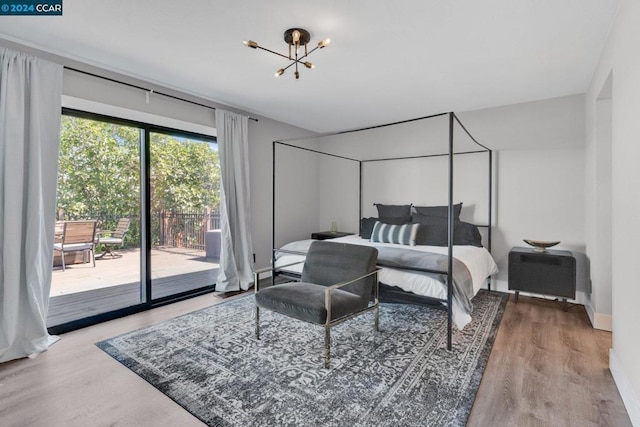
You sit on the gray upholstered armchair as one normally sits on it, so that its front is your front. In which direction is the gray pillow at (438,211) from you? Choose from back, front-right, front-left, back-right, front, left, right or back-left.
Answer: back

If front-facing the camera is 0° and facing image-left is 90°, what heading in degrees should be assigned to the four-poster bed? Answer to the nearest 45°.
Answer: approximately 45°

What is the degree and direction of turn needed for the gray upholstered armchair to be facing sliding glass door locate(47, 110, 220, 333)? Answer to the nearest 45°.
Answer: approximately 45° to its right

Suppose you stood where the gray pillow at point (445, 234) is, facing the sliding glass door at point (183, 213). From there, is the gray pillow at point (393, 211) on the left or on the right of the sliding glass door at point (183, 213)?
right

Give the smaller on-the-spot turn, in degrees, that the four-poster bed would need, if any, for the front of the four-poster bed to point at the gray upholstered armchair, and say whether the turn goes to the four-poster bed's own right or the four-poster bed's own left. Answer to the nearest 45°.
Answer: approximately 45° to the four-poster bed's own right

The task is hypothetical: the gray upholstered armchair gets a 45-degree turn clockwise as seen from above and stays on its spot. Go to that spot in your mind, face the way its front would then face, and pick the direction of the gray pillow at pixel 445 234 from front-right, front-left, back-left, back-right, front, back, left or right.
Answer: back-right

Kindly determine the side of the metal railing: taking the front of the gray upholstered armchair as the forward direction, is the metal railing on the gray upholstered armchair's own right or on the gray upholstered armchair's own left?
on the gray upholstered armchair's own right

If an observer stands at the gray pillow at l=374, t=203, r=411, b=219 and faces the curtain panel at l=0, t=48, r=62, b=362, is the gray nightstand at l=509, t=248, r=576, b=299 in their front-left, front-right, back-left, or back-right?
back-left

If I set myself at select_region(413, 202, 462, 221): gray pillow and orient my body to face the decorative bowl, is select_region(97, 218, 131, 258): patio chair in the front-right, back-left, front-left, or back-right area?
back-right

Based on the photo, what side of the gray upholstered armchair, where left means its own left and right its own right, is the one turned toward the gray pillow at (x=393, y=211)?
back

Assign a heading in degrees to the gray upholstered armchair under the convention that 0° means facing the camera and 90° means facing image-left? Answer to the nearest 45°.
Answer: approximately 45°

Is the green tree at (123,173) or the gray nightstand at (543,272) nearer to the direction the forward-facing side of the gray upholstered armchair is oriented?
the green tree

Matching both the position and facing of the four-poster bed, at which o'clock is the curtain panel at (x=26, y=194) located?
The curtain panel is roughly at 1 o'clock from the four-poster bed.

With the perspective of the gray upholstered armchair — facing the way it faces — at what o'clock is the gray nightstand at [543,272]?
The gray nightstand is roughly at 7 o'clock from the gray upholstered armchair.
